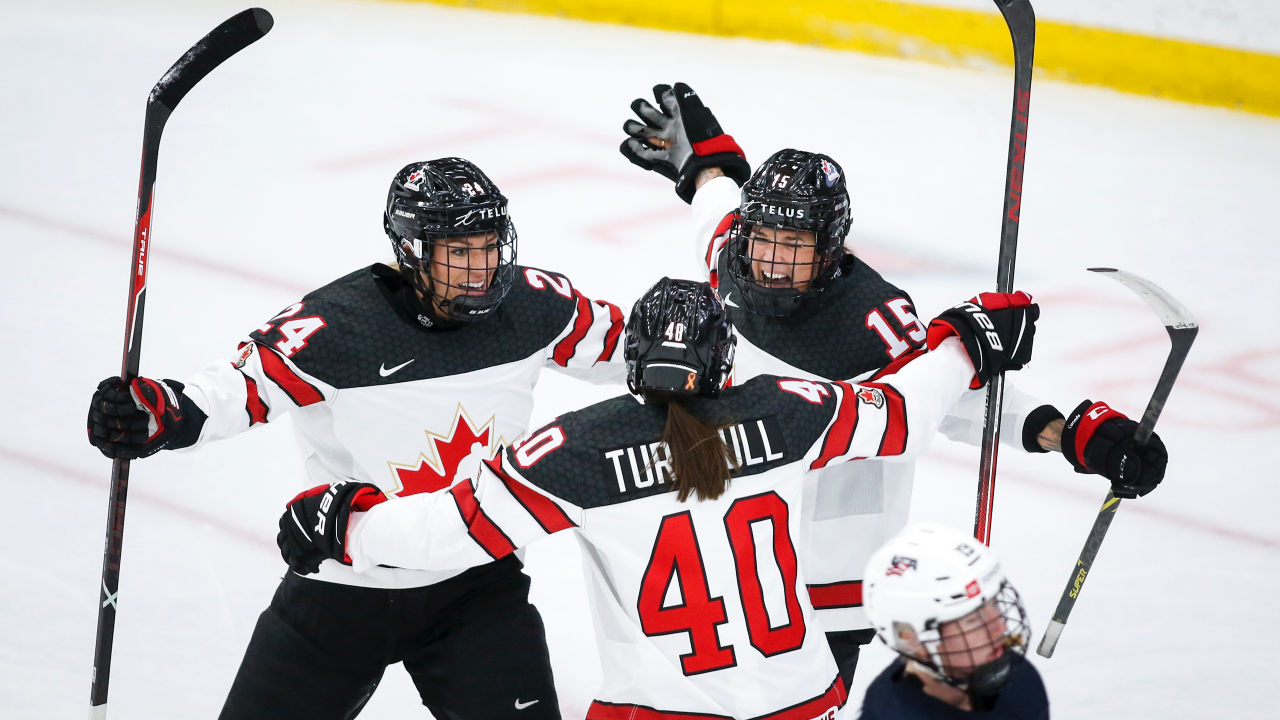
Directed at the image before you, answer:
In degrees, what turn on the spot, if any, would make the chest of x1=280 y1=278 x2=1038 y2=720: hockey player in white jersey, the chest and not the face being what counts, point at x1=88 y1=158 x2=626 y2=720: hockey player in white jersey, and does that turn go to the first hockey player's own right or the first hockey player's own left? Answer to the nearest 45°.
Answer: approximately 45° to the first hockey player's own left

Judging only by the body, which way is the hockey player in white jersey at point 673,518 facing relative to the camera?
away from the camera

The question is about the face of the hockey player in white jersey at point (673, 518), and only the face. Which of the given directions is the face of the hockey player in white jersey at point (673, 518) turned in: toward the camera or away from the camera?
away from the camera
